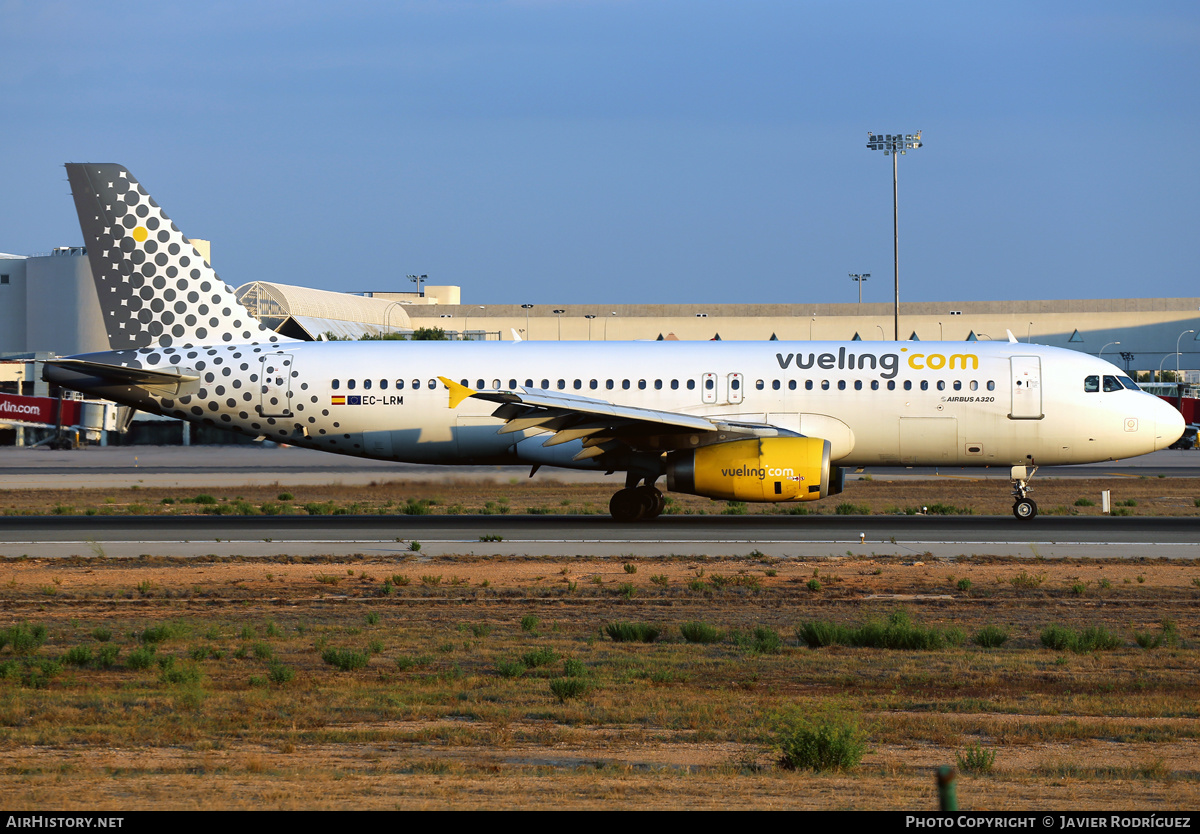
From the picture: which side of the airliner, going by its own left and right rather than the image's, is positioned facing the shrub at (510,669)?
right

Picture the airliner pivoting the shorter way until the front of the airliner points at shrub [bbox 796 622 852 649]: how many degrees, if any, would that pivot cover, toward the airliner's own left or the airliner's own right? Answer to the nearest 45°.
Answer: approximately 90° to the airliner's own right

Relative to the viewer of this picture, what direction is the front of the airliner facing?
facing to the right of the viewer

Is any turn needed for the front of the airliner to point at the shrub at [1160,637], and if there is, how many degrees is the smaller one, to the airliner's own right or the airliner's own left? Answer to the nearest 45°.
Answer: approximately 90° to the airliner's own right

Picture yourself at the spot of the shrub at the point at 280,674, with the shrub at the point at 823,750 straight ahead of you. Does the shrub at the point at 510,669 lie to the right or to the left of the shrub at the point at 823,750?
left

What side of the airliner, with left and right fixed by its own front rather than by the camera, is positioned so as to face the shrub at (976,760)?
right
